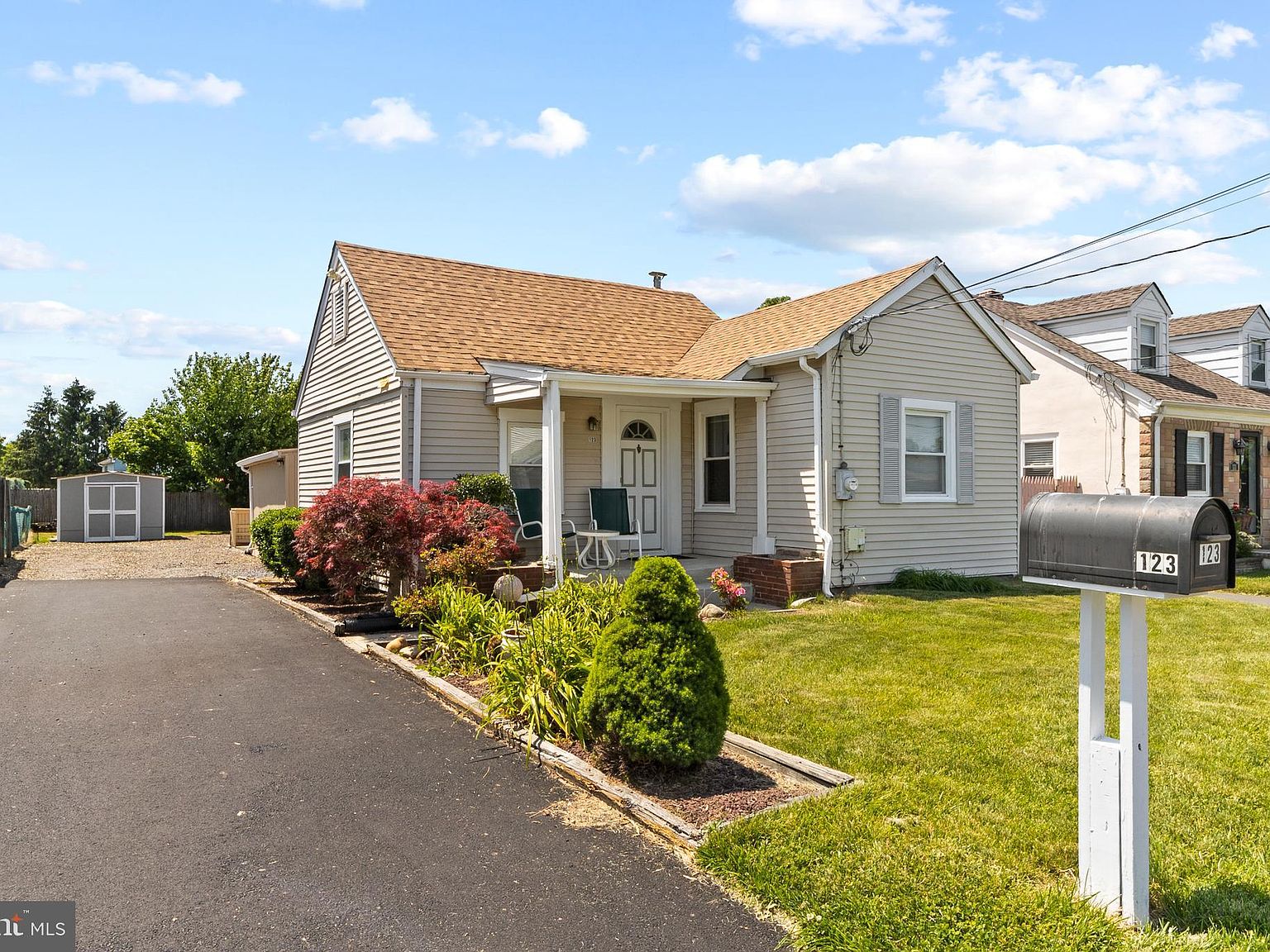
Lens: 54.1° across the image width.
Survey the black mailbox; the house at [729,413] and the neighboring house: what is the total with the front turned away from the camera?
0

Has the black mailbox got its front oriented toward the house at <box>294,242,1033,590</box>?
no

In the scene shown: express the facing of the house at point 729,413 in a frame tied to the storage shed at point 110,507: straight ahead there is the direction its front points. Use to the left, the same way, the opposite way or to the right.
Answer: the same way

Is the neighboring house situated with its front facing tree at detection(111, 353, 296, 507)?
no

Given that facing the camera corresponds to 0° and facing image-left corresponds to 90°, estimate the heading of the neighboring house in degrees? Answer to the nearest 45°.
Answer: approximately 315°

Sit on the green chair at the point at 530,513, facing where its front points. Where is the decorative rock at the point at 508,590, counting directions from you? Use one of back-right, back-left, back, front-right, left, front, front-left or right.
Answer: front-right

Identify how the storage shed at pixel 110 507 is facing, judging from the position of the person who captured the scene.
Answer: facing the viewer

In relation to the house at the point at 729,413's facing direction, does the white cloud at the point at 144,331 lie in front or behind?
behind

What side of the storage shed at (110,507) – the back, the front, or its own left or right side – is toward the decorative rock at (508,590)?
front

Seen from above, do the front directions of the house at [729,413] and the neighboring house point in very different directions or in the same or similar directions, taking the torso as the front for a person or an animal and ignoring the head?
same or similar directions

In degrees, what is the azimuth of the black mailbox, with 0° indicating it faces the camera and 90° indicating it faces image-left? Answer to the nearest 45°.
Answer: approximately 315°

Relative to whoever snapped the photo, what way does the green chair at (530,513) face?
facing the viewer and to the right of the viewer

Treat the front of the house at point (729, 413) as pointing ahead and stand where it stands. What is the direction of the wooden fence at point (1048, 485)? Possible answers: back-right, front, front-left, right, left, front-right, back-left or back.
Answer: left

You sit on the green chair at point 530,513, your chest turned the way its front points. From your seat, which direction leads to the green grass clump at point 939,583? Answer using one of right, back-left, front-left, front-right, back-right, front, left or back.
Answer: front-left
